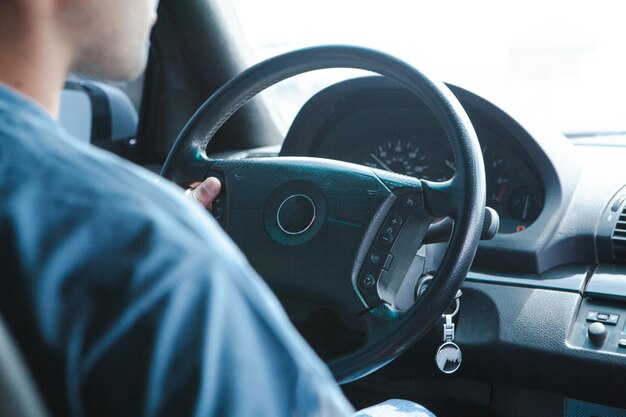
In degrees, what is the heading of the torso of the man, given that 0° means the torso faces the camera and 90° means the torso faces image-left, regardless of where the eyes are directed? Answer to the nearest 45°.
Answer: approximately 225°

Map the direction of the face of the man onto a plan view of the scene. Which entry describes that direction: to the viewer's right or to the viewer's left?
to the viewer's right
